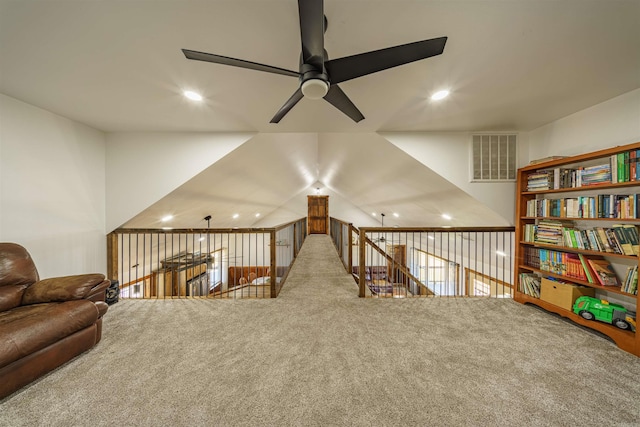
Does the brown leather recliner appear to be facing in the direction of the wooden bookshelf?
yes

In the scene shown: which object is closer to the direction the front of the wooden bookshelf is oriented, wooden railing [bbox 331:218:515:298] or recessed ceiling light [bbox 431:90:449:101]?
the recessed ceiling light

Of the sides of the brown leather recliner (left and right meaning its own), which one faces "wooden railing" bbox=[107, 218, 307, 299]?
left

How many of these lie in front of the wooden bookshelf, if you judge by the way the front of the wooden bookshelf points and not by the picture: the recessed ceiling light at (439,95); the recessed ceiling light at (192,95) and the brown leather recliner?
3

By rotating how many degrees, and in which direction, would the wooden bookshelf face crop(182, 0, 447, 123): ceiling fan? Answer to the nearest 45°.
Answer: approximately 45° to its left

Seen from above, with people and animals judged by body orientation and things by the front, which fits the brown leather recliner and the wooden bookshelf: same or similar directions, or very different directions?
very different directions

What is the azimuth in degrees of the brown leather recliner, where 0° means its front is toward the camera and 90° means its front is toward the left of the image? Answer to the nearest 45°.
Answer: approximately 315°

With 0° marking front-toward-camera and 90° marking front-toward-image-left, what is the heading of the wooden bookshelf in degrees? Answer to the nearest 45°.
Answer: approximately 45°

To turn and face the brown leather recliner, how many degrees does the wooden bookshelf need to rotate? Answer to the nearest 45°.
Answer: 0° — it already faces it

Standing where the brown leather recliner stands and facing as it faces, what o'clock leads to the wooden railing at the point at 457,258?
The wooden railing is roughly at 11 o'clock from the brown leather recliner.

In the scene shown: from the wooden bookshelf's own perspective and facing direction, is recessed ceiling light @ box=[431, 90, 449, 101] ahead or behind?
ahead
